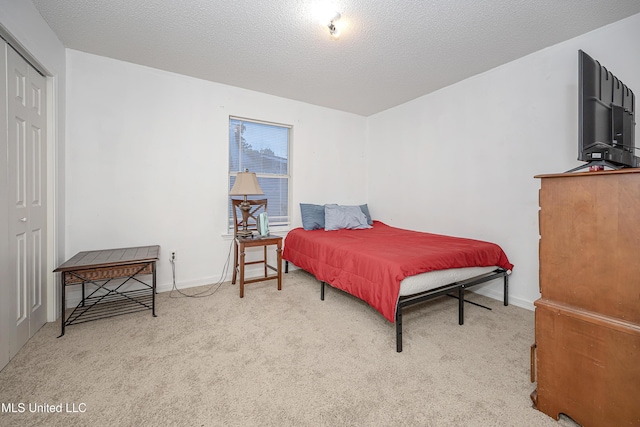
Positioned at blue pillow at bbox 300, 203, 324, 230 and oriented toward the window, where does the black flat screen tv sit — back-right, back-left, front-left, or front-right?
back-left

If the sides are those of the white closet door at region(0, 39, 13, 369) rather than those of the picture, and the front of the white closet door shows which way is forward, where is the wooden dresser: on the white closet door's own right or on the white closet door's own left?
on the white closet door's own right

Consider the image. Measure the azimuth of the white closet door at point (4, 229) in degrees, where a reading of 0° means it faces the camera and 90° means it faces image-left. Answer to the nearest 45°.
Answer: approximately 270°

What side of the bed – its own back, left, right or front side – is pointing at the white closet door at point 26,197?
right

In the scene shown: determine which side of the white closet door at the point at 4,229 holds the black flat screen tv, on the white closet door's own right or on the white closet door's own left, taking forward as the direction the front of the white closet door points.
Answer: on the white closet door's own right

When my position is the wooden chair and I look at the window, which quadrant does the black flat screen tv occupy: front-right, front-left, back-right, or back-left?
back-right

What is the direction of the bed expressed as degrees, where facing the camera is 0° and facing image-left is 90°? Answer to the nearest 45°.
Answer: approximately 315°

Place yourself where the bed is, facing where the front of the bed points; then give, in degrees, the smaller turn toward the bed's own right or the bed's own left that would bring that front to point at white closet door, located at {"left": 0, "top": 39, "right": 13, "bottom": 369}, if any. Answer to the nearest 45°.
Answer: approximately 90° to the bed's own right

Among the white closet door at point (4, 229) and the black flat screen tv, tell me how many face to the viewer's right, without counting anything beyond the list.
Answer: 1

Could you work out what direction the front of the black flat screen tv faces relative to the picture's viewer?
facing away from the viewer and to the left of the viewer
